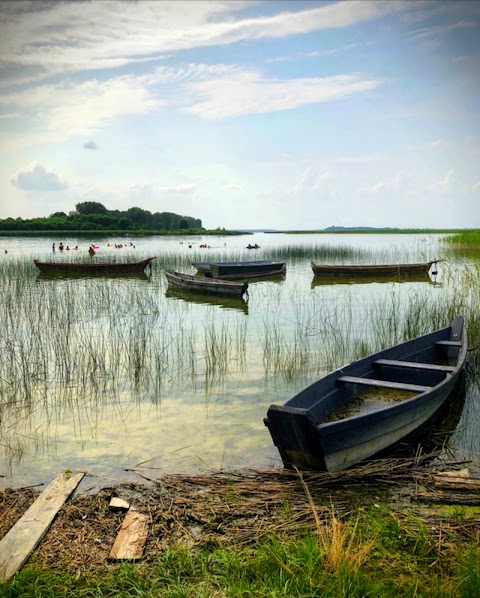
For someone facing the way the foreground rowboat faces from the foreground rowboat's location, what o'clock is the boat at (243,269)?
The boat is roughly at 10 o'clock from the foreground rowboat.

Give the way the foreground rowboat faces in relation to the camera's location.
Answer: facing away from the viewer and to the right of the viewer

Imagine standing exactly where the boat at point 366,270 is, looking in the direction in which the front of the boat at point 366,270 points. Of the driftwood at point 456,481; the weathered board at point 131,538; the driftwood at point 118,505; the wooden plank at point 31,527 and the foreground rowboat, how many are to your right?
5

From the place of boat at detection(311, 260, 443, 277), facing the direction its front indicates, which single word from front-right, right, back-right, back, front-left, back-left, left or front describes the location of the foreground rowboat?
right

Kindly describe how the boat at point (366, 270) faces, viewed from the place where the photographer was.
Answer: facing to the right of the viewer

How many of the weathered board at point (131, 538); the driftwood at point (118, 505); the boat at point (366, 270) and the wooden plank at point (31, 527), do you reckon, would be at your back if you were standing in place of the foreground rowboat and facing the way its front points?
3

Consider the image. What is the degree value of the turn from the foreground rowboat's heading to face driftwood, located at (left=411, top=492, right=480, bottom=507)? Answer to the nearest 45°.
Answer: approximately 90° to its right

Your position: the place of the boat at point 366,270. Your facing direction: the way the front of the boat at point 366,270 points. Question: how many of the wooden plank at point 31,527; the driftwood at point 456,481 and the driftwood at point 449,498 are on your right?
3

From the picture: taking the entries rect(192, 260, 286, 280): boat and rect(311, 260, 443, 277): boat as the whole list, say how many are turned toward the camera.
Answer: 0
